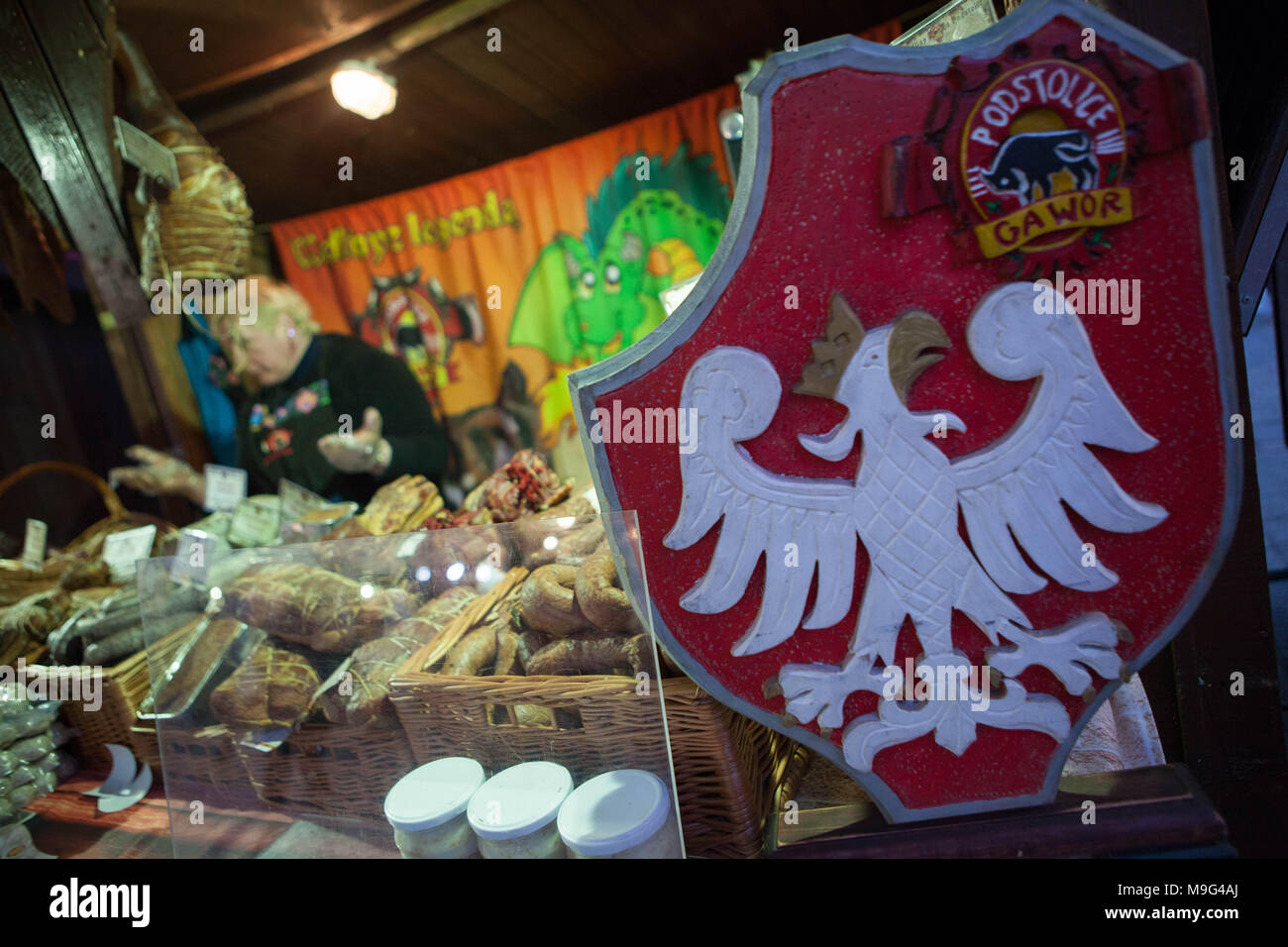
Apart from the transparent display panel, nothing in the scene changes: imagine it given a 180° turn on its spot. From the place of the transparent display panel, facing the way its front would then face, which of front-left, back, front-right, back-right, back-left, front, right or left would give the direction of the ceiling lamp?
front

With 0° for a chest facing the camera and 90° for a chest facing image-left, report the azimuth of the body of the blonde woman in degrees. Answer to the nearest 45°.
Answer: approximately 45°

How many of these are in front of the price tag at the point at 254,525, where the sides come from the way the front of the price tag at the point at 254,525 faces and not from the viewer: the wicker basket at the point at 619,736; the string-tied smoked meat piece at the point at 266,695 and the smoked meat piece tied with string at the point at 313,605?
3

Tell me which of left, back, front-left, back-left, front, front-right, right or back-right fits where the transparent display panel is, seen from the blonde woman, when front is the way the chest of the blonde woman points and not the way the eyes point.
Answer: front-left

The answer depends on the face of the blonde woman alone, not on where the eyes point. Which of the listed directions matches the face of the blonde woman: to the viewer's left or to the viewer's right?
to the viewer's left

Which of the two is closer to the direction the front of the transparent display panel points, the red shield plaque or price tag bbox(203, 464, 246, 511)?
the red shield plaque

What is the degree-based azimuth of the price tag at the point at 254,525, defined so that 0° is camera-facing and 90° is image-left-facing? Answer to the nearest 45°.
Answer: approximately 0°

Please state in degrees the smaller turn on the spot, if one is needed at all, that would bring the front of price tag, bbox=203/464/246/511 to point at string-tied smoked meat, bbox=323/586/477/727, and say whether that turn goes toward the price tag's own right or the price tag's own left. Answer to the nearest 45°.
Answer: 0° — it already faces it

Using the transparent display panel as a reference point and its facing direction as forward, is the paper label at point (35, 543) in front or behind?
behind

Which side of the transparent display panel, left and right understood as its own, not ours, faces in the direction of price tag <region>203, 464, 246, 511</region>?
back
